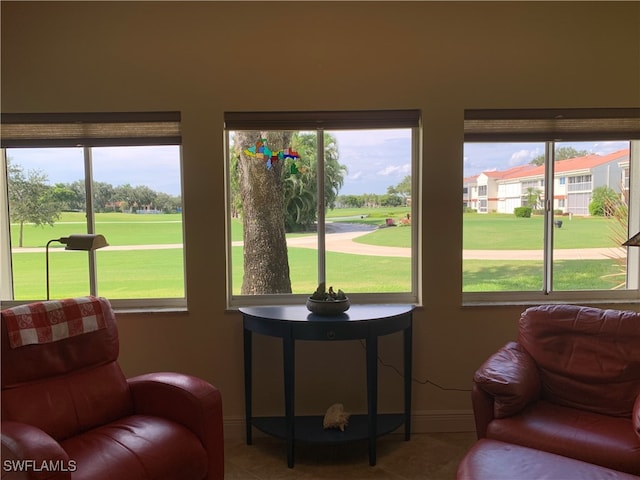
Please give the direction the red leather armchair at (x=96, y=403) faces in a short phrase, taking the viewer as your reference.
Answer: facing the viewer and to the right of the viewer

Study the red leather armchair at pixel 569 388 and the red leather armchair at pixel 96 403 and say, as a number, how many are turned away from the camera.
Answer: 0

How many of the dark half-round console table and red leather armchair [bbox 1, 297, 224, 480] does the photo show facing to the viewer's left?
0

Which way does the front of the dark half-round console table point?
toward the camera

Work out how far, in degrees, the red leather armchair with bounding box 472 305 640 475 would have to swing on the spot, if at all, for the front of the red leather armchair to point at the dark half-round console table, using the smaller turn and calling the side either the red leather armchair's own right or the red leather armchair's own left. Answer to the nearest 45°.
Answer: approximately 45° to the red leather armchair's own right

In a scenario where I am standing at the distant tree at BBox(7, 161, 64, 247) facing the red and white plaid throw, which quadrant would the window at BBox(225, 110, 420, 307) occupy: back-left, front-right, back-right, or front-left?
front-left

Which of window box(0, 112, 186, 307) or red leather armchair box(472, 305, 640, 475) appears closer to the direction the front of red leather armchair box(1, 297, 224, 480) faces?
the red leather armchair

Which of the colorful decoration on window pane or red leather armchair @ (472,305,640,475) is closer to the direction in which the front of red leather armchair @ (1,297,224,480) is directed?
the red leather armchair

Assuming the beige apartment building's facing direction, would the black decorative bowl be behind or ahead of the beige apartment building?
ahead

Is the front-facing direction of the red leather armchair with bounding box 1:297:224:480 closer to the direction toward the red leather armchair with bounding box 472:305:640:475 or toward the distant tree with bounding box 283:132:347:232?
the red leather armchair

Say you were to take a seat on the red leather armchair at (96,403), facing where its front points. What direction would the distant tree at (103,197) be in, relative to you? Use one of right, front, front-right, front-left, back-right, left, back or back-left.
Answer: back-left

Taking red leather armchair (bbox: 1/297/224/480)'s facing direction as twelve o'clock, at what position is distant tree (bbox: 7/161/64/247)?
The distant tree is roughly at 7 o'clock from the red leather armchair.

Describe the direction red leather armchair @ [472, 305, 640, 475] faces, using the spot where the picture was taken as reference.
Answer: facing the viewer and to the left of the viewer

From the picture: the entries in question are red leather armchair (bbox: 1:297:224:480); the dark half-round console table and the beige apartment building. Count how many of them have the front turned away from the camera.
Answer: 0
